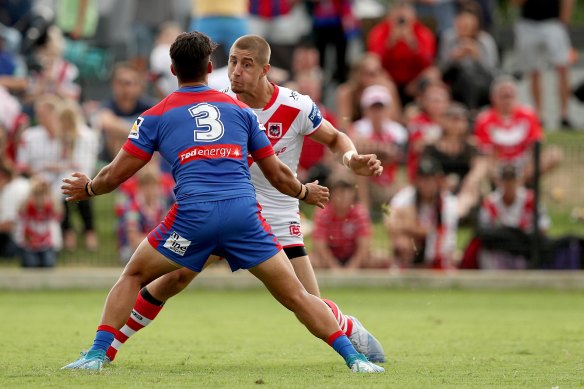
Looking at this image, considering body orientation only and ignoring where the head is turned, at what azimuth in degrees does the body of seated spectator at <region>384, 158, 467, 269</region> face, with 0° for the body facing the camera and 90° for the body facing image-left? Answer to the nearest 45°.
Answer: approximately 0°
